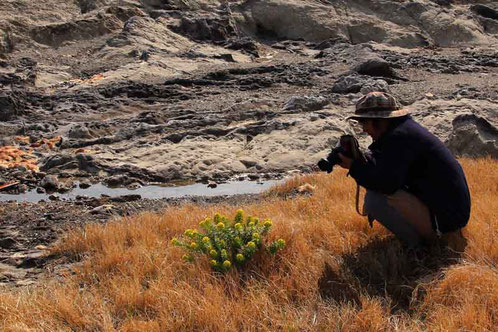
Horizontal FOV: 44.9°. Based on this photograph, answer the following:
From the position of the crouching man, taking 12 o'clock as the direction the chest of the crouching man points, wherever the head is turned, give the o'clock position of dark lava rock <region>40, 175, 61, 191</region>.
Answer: The dark lava rock is roughly at 1 o'clock from the crouching man.

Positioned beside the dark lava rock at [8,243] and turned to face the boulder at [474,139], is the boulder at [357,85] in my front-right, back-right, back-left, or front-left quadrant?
front-left

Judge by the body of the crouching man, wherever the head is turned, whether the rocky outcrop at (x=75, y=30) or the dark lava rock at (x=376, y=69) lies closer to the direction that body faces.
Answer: the rocky outcrop

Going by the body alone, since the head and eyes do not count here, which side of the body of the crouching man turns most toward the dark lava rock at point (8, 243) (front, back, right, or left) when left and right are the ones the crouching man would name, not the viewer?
front

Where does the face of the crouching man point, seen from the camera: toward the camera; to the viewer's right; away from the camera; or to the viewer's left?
to the viewer's left

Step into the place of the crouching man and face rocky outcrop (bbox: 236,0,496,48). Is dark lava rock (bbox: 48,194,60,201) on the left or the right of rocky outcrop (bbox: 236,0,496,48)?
left

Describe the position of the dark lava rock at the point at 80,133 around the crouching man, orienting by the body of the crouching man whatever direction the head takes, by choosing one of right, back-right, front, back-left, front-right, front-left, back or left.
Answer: front-right

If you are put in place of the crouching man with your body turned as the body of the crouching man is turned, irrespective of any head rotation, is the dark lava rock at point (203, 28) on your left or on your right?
on your right

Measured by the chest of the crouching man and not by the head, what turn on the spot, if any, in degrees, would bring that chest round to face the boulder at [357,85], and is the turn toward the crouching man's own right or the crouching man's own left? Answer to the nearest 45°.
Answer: approximately 90° to the crouching man's own right

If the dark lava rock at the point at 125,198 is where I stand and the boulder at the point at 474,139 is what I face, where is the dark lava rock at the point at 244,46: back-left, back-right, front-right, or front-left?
front-left

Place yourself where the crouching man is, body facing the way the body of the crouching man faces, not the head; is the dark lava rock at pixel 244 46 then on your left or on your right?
on your right

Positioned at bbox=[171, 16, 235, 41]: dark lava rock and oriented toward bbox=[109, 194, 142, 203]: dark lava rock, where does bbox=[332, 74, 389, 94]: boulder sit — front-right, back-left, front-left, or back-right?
front-left

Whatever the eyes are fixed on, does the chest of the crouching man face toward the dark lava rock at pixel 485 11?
no

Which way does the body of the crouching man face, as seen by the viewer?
to the viewer's left
